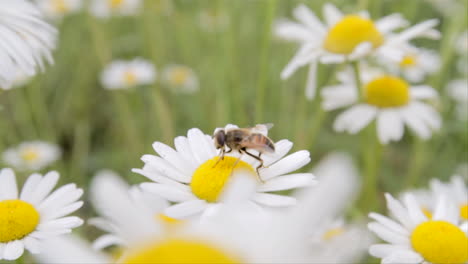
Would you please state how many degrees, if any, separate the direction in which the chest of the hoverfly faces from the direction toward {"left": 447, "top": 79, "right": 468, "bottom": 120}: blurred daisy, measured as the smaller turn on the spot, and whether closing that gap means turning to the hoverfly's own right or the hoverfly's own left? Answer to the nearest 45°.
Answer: approximately 135° to the hoverfly's own right

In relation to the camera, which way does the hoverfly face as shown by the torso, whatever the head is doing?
to the viewer's left

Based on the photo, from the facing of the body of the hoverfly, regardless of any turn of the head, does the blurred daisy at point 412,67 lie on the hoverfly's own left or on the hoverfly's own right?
on the hoverfly's own right
